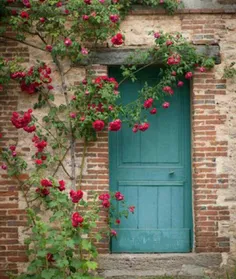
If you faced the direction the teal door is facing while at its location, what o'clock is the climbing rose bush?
The climbing rose bush is roughly at 2 o'clock from the teal door.

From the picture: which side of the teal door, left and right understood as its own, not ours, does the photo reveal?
front

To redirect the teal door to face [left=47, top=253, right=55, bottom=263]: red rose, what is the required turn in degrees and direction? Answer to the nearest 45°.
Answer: approximately 45° to its right
